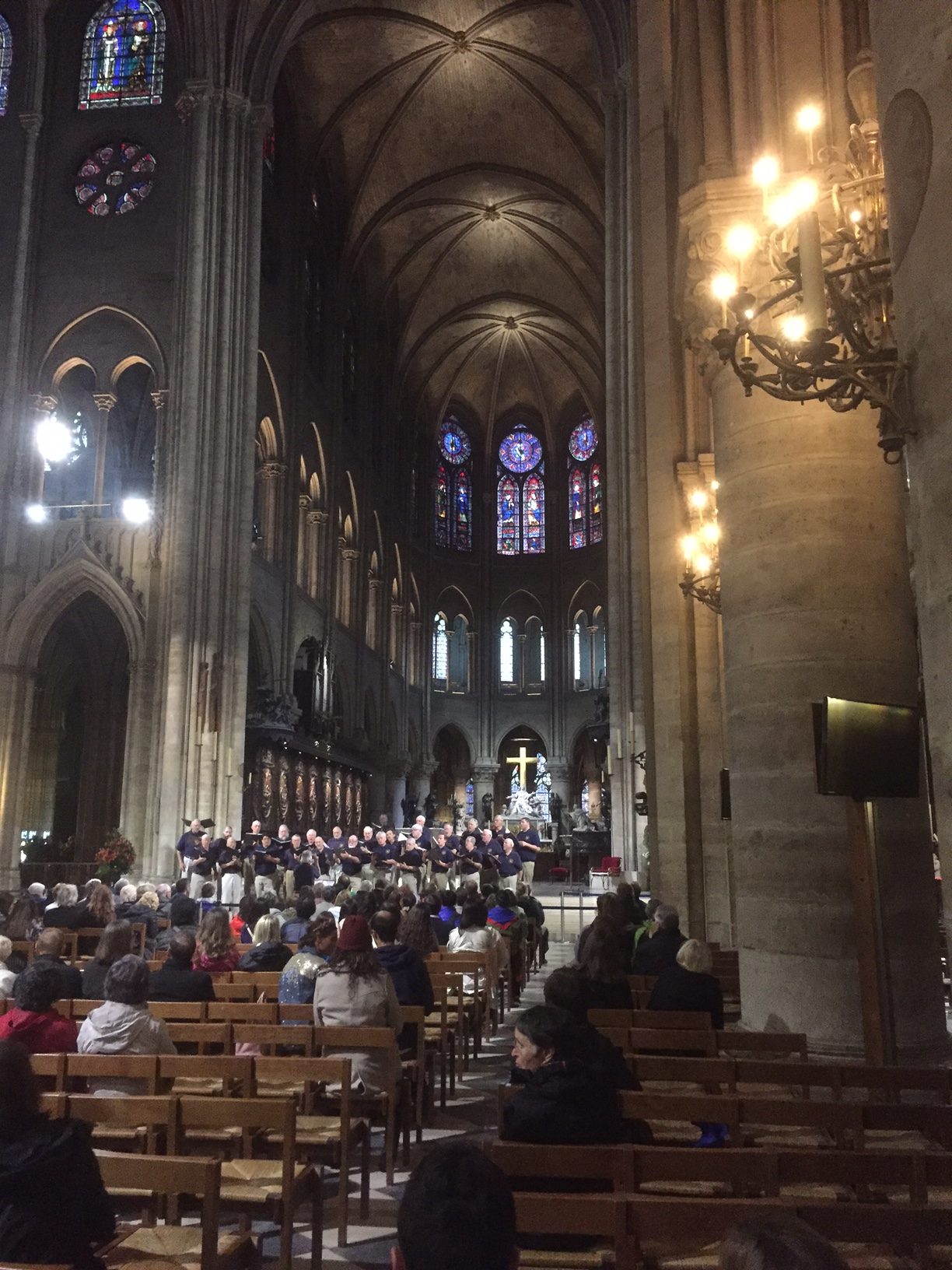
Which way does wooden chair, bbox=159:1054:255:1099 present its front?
away from the camera

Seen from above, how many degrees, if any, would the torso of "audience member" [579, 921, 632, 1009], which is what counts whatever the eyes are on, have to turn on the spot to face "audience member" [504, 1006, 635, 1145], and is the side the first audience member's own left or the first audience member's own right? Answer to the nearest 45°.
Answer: approximately 180°

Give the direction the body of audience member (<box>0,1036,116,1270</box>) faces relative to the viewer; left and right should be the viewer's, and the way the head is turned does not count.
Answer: facing away from the viewer

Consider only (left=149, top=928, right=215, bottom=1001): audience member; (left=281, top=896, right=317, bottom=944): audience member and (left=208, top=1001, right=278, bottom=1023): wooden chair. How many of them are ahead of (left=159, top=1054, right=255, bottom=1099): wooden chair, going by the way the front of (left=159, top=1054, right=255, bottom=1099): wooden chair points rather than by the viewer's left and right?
3

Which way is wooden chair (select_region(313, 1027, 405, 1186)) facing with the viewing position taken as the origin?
facing away from the viewer

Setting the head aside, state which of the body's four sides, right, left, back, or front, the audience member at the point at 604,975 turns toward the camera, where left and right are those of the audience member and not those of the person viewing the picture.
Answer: back

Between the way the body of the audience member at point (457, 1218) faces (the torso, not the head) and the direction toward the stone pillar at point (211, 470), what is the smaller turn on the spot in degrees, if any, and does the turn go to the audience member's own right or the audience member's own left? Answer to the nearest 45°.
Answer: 0° — they already face it

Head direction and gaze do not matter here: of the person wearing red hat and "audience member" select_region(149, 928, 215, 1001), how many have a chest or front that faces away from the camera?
2

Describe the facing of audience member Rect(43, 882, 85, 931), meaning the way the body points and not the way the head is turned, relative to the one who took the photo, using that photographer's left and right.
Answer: facing away from the viewer

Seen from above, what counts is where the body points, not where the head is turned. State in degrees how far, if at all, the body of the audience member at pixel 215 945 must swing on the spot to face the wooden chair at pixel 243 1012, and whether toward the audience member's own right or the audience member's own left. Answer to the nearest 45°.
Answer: approximately 180°

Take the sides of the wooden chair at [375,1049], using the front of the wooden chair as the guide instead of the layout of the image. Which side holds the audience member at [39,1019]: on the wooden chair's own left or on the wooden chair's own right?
on the wooden chair's own left

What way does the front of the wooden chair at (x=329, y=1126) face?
away from the camera
